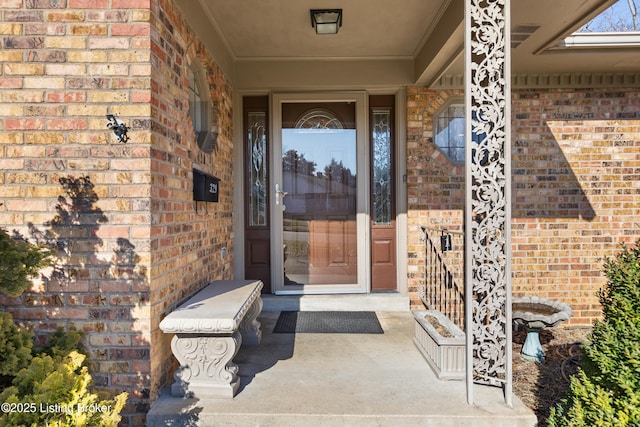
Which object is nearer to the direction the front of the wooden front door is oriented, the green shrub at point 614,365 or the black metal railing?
the green shrub

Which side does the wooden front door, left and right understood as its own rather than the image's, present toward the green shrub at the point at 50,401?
front

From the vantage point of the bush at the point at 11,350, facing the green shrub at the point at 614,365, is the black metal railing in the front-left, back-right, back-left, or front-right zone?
front-left

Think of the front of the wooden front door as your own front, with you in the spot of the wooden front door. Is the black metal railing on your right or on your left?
on your left

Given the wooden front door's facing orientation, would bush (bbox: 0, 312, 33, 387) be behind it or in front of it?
in front

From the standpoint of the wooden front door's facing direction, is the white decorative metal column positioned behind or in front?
in front

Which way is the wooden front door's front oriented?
toward the camera

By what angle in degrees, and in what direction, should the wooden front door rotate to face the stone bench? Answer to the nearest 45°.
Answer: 0° — it already faces it

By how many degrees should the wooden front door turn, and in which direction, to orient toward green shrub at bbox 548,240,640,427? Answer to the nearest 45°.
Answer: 0° — it already faces it

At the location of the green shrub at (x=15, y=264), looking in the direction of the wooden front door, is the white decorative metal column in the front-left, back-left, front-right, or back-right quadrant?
front-right

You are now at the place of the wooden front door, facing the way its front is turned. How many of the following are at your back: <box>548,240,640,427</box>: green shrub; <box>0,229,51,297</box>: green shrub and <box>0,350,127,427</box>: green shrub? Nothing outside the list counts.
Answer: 0

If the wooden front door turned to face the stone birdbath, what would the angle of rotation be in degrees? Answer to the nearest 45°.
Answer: approximately 45° to its left
